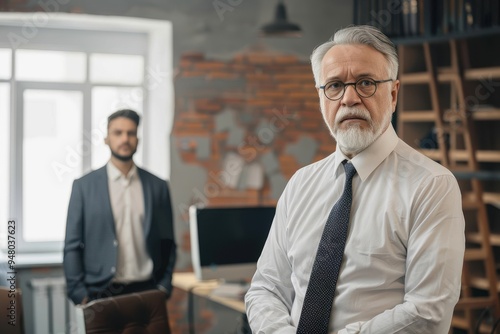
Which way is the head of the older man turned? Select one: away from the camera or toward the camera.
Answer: toward the camera

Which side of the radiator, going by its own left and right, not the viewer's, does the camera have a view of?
front

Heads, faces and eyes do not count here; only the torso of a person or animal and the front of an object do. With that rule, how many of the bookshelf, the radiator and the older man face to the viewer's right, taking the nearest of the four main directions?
0

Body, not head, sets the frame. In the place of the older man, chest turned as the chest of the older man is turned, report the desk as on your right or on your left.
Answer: on your right

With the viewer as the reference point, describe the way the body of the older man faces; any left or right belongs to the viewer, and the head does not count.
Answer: facing the viewer and to the left of the viewer

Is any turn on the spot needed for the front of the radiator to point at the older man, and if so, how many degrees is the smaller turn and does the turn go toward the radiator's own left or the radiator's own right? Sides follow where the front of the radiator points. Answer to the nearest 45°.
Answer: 0° — it already faces them

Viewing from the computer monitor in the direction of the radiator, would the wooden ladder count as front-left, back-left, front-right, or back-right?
back-right

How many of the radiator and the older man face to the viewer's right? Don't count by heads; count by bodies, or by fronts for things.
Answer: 0

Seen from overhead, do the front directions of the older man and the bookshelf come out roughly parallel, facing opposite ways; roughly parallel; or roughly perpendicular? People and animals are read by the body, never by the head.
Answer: roughly parallel

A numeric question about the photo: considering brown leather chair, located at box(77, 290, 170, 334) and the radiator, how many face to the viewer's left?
0
